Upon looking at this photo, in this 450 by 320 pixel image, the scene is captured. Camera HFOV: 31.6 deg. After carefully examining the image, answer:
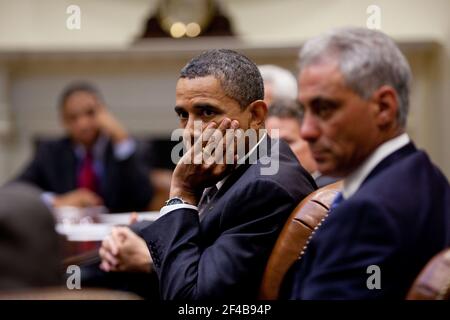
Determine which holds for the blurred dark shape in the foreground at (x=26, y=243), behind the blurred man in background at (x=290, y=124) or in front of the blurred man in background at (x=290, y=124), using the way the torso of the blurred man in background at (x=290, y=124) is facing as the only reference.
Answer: in front

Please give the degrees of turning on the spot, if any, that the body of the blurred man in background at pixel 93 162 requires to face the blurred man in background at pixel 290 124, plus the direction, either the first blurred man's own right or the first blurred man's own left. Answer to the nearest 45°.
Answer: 0° — they already face them

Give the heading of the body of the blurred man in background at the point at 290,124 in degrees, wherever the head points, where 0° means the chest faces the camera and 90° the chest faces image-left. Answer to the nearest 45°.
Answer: approximately 45°
